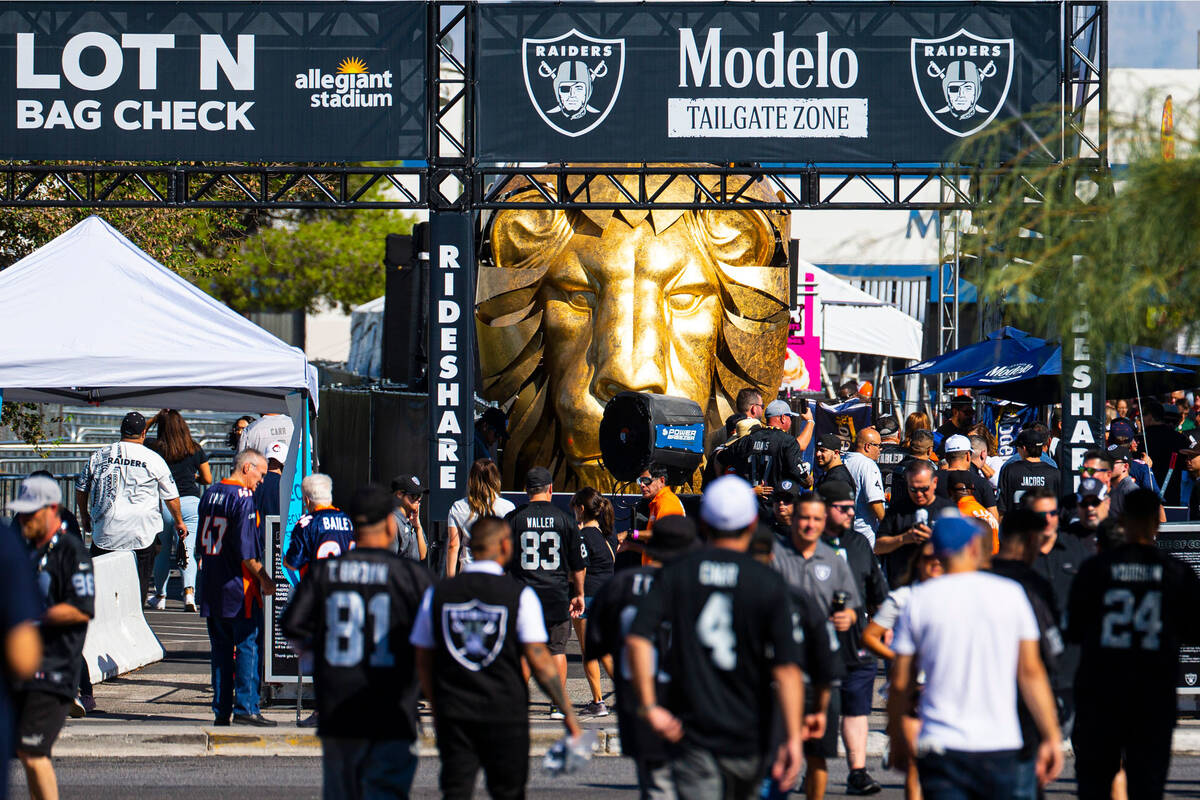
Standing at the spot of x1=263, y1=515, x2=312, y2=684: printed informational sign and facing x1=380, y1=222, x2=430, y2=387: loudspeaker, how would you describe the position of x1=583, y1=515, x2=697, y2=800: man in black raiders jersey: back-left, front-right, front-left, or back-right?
back-right

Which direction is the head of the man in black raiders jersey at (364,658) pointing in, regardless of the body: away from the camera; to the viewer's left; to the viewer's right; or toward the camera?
away from the camera

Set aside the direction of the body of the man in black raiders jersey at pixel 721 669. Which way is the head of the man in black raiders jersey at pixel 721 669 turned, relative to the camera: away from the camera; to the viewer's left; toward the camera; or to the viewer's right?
away from the camera

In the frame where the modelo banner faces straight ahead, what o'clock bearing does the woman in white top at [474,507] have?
The woman in white top is roughly at 1 o'clock from the modelo banner.

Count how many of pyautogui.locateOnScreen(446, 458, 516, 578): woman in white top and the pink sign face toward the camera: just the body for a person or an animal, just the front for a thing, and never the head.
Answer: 1

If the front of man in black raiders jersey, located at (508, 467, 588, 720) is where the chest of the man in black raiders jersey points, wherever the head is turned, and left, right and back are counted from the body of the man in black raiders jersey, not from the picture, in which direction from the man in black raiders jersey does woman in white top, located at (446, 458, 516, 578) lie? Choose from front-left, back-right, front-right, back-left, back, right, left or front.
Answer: front-left

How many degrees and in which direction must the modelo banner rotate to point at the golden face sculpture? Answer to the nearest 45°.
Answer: approximately 180°

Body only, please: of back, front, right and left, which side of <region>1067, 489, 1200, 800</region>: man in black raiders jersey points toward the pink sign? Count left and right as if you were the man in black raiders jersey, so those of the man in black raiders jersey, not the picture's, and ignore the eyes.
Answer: front

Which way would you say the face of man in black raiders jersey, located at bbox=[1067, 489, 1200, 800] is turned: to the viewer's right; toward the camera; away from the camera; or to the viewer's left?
away from the camera

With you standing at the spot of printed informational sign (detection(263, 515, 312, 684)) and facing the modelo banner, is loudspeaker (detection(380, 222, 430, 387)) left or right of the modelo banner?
left

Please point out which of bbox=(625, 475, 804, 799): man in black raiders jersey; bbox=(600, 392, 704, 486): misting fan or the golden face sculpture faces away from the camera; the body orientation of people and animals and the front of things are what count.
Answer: the man in black raiders jersey

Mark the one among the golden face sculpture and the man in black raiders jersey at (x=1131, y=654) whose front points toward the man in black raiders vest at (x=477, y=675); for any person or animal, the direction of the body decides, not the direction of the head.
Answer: the golden face sculpture

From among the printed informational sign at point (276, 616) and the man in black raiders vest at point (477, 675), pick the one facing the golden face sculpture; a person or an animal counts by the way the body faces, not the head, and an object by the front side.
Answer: the man in black raiders vest

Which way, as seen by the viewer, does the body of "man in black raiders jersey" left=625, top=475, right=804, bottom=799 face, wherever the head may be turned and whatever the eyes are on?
away from the camera

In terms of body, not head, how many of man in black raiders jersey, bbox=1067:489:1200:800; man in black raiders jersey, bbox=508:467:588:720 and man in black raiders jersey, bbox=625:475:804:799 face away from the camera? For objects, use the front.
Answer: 3

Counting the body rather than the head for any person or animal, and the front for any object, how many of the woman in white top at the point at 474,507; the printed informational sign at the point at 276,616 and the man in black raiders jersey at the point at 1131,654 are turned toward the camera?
1

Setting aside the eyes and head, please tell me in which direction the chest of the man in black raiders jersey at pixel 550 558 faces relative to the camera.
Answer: away from the camera
